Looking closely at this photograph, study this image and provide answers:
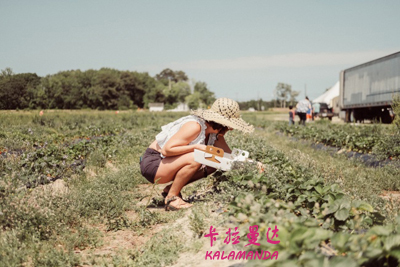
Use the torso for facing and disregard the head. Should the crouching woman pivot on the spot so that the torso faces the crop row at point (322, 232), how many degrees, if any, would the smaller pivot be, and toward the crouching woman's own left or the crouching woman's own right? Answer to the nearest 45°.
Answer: approximately 90° to the crouching woman's own right

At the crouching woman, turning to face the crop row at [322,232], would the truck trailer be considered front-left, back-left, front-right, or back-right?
back-left

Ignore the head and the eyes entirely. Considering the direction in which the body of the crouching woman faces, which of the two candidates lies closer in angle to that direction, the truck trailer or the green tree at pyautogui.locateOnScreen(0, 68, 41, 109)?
the truck trailer

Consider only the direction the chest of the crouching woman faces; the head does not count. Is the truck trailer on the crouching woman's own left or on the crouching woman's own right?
on the crouching woman's own left

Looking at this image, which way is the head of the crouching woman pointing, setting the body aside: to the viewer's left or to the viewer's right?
to the viewer's right

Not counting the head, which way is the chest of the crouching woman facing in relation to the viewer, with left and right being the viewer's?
facing to the right of the viewer

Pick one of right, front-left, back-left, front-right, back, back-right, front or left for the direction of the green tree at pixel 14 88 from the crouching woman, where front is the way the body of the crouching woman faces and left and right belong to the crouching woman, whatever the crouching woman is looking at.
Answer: back-left
